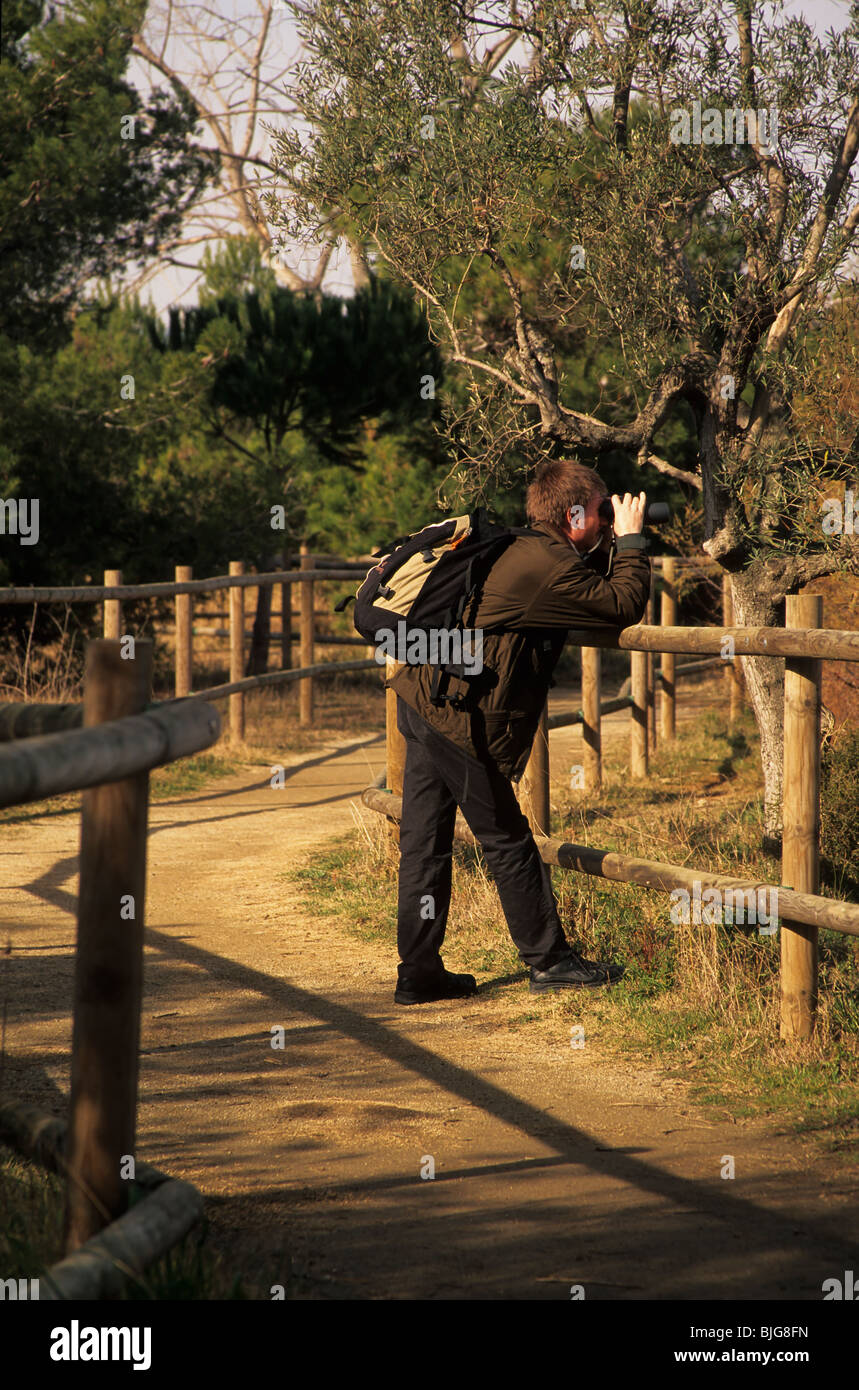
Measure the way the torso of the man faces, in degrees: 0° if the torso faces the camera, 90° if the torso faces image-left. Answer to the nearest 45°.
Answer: approximately 270°

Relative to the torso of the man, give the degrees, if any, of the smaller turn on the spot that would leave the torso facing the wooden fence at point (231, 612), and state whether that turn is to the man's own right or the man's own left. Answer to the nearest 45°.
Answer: approximately 90° to the man's own left

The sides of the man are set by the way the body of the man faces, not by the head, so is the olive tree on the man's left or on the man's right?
on the man's left

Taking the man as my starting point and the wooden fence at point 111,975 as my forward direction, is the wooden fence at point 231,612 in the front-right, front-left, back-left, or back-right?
back-right

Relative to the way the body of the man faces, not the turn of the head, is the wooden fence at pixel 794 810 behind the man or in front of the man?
in front

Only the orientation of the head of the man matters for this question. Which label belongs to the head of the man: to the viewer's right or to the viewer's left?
to the viewer's right
